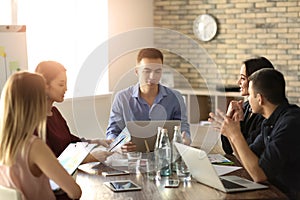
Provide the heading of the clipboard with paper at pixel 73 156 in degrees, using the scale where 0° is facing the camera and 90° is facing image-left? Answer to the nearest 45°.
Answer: approximately 45°

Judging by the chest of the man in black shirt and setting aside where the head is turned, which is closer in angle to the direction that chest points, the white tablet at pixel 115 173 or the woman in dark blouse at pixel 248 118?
the white tablet

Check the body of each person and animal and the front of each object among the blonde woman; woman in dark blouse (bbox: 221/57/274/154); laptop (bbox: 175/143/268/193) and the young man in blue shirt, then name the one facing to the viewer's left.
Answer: the woman in dark blouse

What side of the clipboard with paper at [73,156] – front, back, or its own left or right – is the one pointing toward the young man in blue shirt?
back

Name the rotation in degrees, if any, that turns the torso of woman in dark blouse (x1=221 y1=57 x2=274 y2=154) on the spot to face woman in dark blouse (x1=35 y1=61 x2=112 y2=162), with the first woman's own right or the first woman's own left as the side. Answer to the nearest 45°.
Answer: approximately 45° to the first woman's own left

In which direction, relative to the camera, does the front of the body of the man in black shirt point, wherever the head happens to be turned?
to the viewer's left

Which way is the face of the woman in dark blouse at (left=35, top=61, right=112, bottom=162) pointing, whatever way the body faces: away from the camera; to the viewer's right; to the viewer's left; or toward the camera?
to the viewer's right

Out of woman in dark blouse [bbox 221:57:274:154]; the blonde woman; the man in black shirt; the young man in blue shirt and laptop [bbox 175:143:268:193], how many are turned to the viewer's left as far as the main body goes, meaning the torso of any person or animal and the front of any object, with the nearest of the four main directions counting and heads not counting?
2

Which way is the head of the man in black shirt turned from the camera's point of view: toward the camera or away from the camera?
away from the camera

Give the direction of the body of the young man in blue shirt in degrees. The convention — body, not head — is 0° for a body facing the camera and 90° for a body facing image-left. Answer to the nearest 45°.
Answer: approximately 0°

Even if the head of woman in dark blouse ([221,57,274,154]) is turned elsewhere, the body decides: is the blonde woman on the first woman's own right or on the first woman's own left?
on the first woman's own left

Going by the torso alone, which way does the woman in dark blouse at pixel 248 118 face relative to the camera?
to the viewer's left
